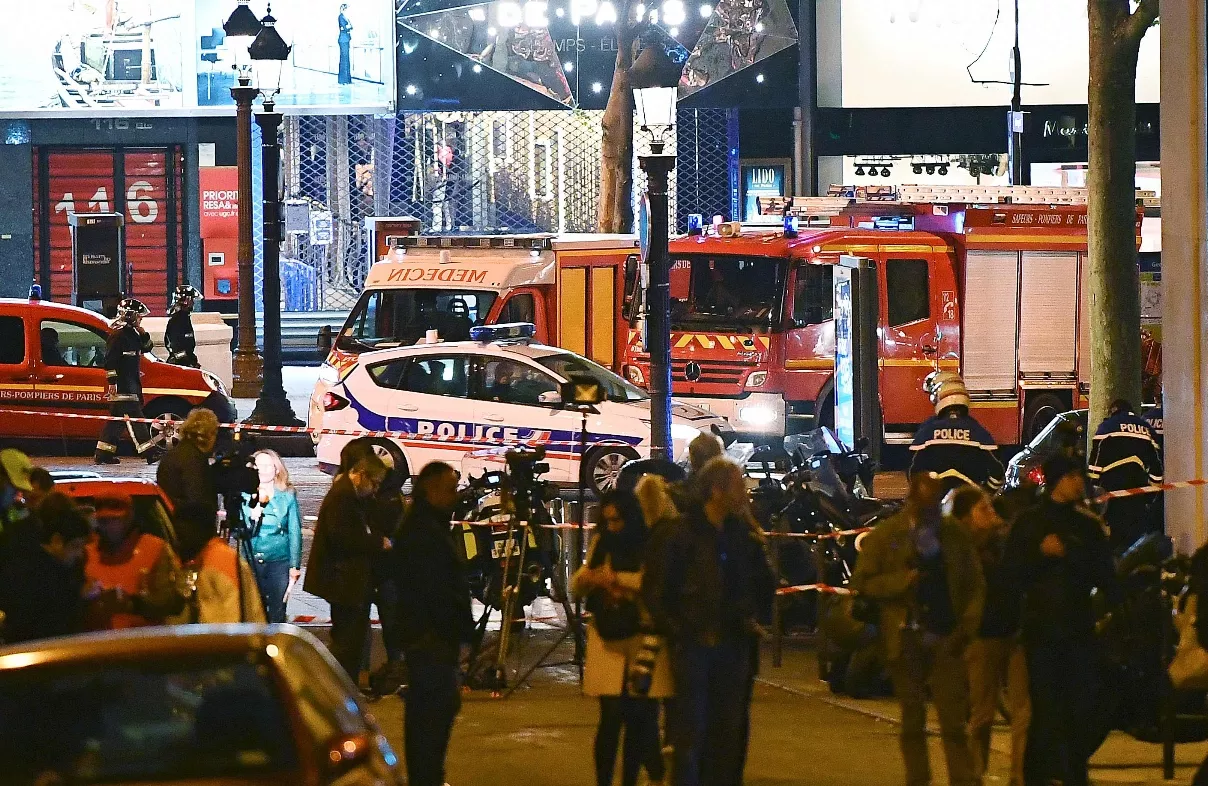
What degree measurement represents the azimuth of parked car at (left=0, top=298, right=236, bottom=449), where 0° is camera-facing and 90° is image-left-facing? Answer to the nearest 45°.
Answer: approximately 270°

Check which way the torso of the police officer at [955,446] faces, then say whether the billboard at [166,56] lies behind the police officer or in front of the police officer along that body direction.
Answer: in front

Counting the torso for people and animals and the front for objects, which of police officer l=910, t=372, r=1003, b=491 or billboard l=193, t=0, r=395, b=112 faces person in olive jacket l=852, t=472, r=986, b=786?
the billboard

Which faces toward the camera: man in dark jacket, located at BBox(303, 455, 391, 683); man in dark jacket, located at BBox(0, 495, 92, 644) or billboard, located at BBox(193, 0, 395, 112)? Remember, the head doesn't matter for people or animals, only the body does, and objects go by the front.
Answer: the billboard

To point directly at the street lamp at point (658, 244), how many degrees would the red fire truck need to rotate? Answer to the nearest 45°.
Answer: approximately 45° to its left

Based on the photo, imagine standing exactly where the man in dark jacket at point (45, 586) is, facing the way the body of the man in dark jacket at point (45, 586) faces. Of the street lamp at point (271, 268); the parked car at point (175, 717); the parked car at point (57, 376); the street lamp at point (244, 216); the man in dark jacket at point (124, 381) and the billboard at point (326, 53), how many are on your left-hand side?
5

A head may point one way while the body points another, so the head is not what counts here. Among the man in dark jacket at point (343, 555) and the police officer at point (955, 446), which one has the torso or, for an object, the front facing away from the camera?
the police officer

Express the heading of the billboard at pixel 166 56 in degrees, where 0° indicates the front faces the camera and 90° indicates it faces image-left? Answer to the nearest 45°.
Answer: approximately 0°

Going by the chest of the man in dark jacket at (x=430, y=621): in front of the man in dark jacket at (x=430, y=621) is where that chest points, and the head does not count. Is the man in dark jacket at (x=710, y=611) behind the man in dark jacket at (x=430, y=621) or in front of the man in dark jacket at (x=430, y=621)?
in front

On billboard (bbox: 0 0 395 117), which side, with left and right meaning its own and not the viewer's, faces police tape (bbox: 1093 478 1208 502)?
front

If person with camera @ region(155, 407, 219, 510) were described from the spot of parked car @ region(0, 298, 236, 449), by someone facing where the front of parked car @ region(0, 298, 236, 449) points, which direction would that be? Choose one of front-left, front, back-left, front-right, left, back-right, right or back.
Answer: right

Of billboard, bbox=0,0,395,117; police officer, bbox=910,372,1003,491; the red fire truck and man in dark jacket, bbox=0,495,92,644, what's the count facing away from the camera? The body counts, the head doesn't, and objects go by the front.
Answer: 1

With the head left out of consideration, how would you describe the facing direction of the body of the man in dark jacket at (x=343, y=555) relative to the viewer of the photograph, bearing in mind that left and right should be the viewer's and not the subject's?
facing to the right of the viewer
